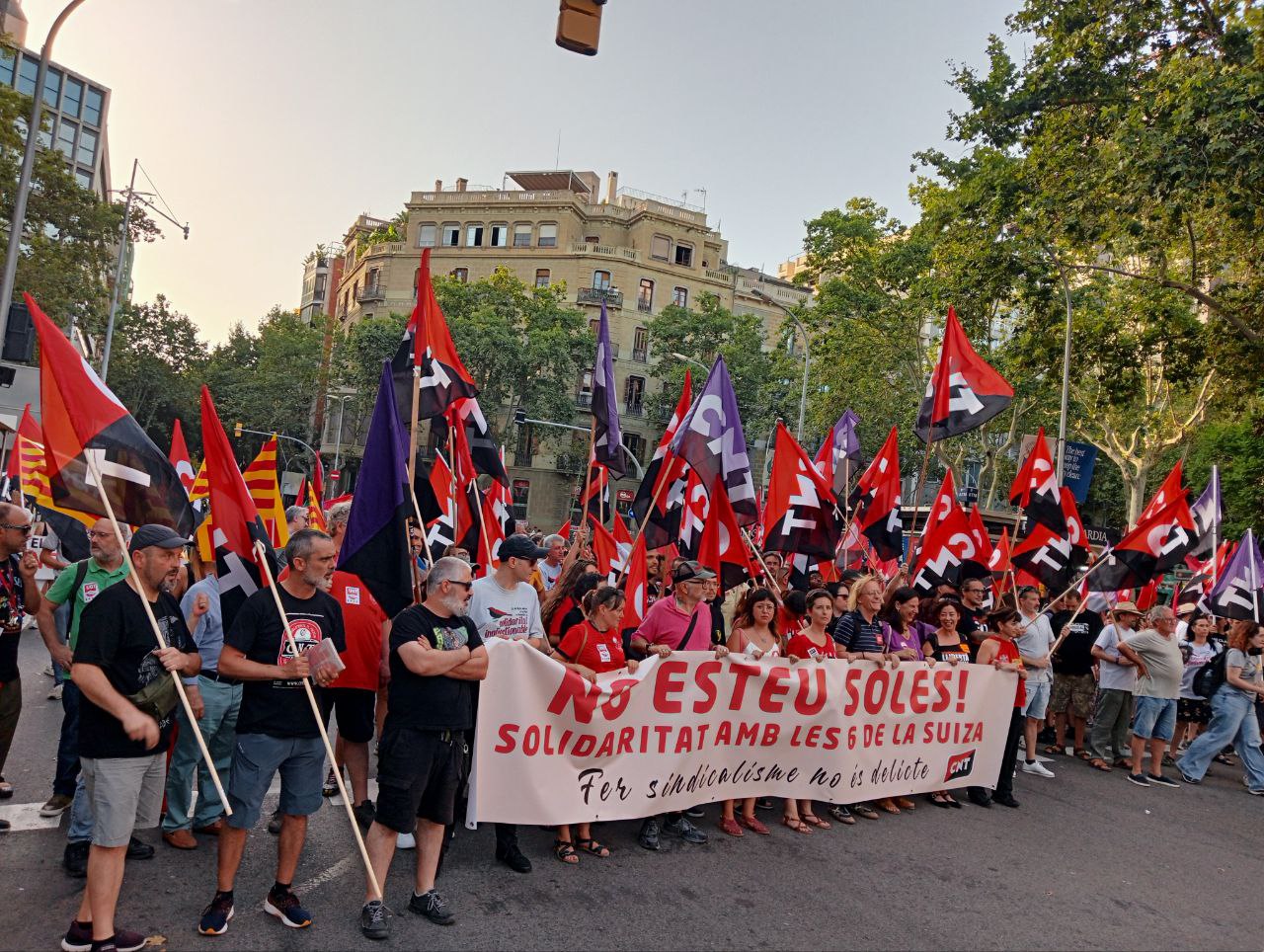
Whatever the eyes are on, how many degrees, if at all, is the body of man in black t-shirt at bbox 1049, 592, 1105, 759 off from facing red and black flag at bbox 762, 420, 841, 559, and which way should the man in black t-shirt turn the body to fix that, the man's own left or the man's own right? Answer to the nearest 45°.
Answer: approximately 45° to the man's own right

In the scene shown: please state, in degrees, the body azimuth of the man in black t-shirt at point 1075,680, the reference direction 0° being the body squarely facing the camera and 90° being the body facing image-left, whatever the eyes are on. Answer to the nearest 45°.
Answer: approximately 0°

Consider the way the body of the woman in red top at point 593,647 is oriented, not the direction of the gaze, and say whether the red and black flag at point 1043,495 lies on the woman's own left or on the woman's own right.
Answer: on the woman's own left

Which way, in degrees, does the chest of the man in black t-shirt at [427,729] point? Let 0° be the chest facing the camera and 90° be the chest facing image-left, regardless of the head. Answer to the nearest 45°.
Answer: approximately 315°

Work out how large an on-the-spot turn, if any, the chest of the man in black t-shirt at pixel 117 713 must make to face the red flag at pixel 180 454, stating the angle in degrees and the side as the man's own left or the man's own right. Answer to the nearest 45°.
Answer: approximately 135° to the man's own left

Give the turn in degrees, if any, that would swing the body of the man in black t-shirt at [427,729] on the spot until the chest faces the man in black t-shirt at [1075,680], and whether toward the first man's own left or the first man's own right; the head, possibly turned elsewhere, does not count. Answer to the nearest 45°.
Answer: approximately 90° to the first man's own left

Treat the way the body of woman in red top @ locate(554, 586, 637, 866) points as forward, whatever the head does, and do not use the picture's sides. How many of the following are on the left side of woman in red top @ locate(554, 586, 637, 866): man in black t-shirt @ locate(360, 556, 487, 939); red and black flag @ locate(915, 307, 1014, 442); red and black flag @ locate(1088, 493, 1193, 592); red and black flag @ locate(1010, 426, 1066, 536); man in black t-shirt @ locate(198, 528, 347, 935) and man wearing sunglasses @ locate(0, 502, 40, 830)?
3

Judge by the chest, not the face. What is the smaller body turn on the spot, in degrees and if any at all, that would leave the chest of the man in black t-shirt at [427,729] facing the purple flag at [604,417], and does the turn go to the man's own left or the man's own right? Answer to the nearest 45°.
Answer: approximately 135° to the man's own left

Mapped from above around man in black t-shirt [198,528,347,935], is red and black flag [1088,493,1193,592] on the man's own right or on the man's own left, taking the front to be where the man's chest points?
on the man's own left

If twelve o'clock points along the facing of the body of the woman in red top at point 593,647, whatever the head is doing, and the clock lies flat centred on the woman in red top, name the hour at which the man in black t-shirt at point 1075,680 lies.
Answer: The man in black t-shirt is roughly at 9 o'clock from the woman in red top.
